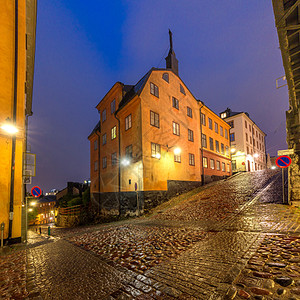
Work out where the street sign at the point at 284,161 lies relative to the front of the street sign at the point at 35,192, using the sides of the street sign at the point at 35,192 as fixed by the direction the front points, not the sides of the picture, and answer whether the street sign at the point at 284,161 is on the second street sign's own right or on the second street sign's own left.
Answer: on the second street sign's own left

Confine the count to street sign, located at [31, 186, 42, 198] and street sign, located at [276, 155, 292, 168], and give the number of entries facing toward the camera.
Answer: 2

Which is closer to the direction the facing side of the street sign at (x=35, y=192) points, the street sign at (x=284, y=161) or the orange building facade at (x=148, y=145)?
the street sign

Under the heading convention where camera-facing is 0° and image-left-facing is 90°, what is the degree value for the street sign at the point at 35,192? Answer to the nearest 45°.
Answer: approximately 0°

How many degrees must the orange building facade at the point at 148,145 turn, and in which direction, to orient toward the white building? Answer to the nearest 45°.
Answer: approximately 90° to its left

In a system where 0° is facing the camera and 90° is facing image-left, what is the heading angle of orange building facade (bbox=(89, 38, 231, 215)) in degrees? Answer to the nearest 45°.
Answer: approximately 315°

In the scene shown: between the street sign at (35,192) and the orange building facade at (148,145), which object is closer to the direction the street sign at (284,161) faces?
the street sign

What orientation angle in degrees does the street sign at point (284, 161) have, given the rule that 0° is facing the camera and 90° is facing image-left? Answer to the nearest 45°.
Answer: approximately 0°

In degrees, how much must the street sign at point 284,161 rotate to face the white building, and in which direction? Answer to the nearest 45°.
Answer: approximately 180°
